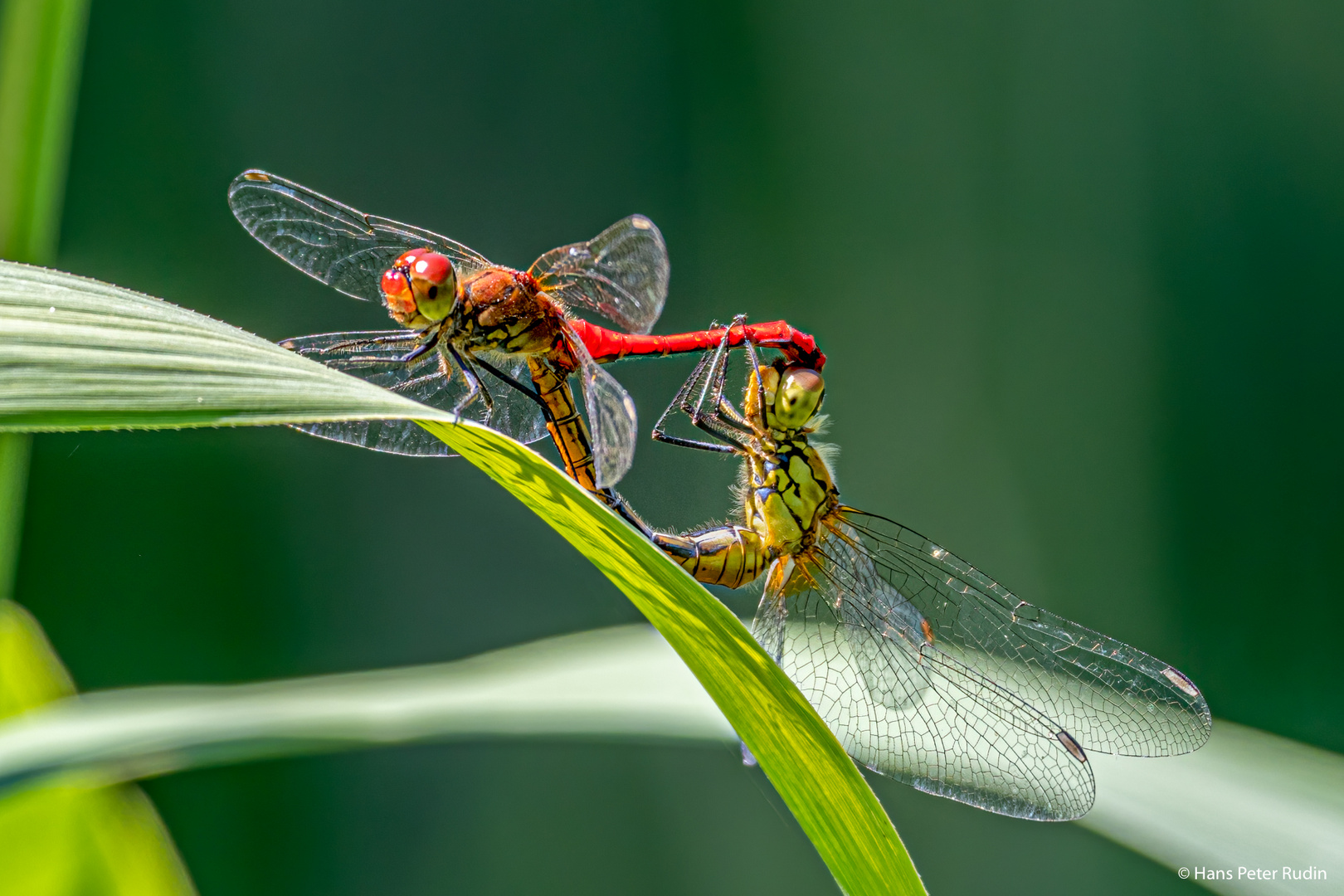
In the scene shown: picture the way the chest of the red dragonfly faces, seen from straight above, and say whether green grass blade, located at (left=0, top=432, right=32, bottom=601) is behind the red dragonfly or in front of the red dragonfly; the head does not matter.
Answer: in front

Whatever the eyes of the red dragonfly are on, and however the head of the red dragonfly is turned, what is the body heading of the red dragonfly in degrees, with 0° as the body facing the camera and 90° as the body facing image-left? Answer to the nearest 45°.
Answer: approximately 90°

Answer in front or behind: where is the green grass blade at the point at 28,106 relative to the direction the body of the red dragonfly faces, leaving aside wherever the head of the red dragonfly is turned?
in front
